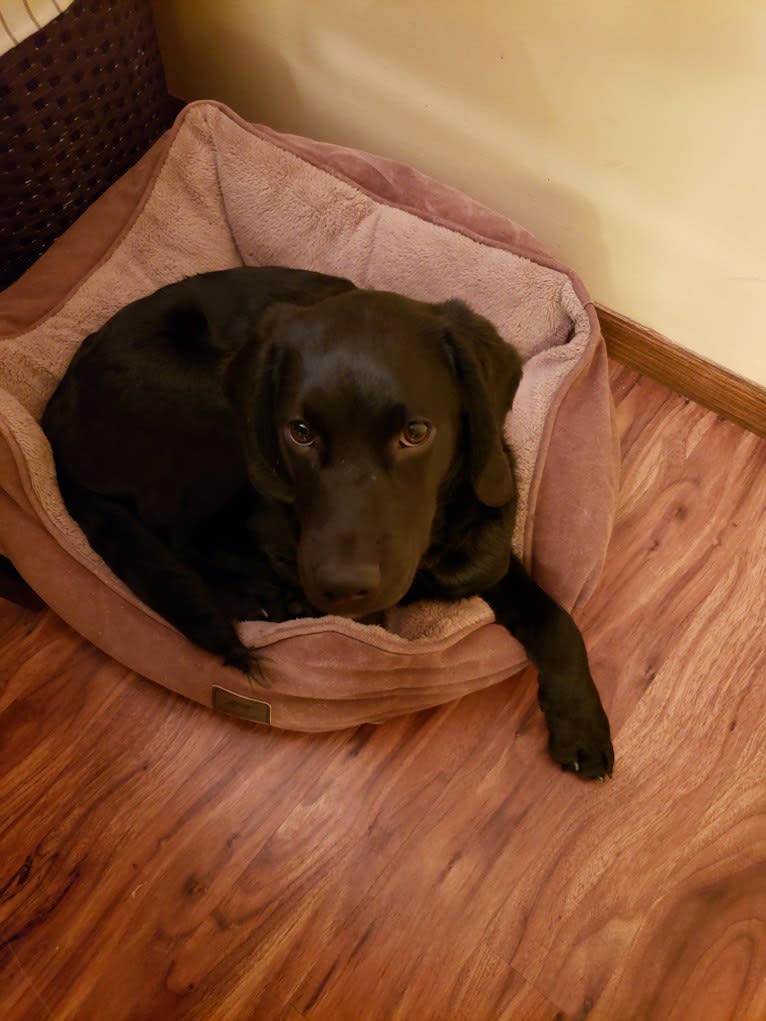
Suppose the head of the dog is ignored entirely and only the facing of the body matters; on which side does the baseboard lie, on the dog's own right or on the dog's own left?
on the dog's own left

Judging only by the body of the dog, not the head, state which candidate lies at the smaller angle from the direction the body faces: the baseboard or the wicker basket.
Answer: the baseboard

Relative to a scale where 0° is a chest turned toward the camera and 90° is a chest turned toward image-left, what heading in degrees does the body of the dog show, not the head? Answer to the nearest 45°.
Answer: approximately 315°
